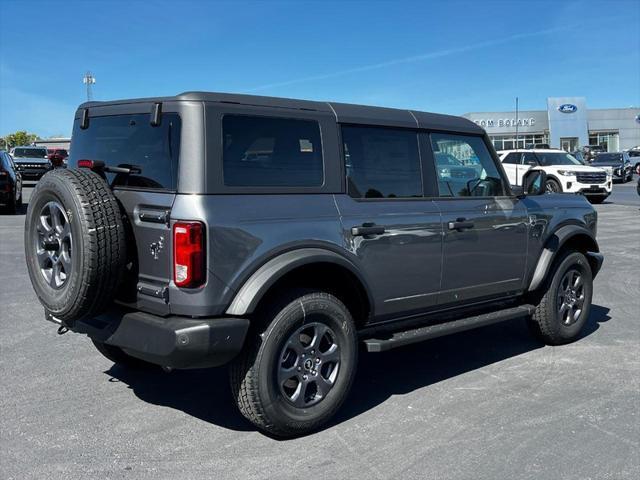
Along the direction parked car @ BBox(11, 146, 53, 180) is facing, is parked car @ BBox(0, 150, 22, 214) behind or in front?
in front

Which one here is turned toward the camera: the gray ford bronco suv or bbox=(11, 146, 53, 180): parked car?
the parked car

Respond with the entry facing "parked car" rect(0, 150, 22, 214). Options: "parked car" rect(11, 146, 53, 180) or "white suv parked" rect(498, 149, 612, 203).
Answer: "parked car" rect(11, 146, 53, 180)

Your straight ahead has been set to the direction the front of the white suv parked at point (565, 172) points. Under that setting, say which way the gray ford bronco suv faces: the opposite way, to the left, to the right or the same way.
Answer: to the left

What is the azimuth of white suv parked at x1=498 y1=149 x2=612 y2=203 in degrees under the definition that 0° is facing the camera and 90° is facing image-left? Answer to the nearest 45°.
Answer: approximately 315°

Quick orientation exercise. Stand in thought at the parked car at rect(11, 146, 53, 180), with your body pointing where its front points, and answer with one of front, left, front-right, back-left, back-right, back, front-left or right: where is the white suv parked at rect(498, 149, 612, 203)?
front-left

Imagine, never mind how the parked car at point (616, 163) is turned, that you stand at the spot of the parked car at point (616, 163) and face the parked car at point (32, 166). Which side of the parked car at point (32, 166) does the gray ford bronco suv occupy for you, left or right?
left

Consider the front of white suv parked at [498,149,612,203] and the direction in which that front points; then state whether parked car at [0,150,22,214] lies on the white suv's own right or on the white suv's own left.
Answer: on the white suv's own right

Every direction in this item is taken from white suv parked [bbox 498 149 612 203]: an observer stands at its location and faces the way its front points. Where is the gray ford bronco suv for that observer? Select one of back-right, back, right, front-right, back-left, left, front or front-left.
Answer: front-right

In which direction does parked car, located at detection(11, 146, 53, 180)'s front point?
toward the camera

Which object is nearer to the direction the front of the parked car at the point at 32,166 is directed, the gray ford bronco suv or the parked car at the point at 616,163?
the gray ford bronco suv

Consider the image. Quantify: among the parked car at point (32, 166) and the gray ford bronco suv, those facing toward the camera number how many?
1

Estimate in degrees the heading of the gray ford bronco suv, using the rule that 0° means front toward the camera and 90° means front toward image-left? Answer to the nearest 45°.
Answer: approximately 225°

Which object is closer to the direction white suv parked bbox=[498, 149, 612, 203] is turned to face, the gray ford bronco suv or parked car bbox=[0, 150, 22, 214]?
the gray ford bronco suv

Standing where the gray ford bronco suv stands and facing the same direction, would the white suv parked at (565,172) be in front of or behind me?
in front
